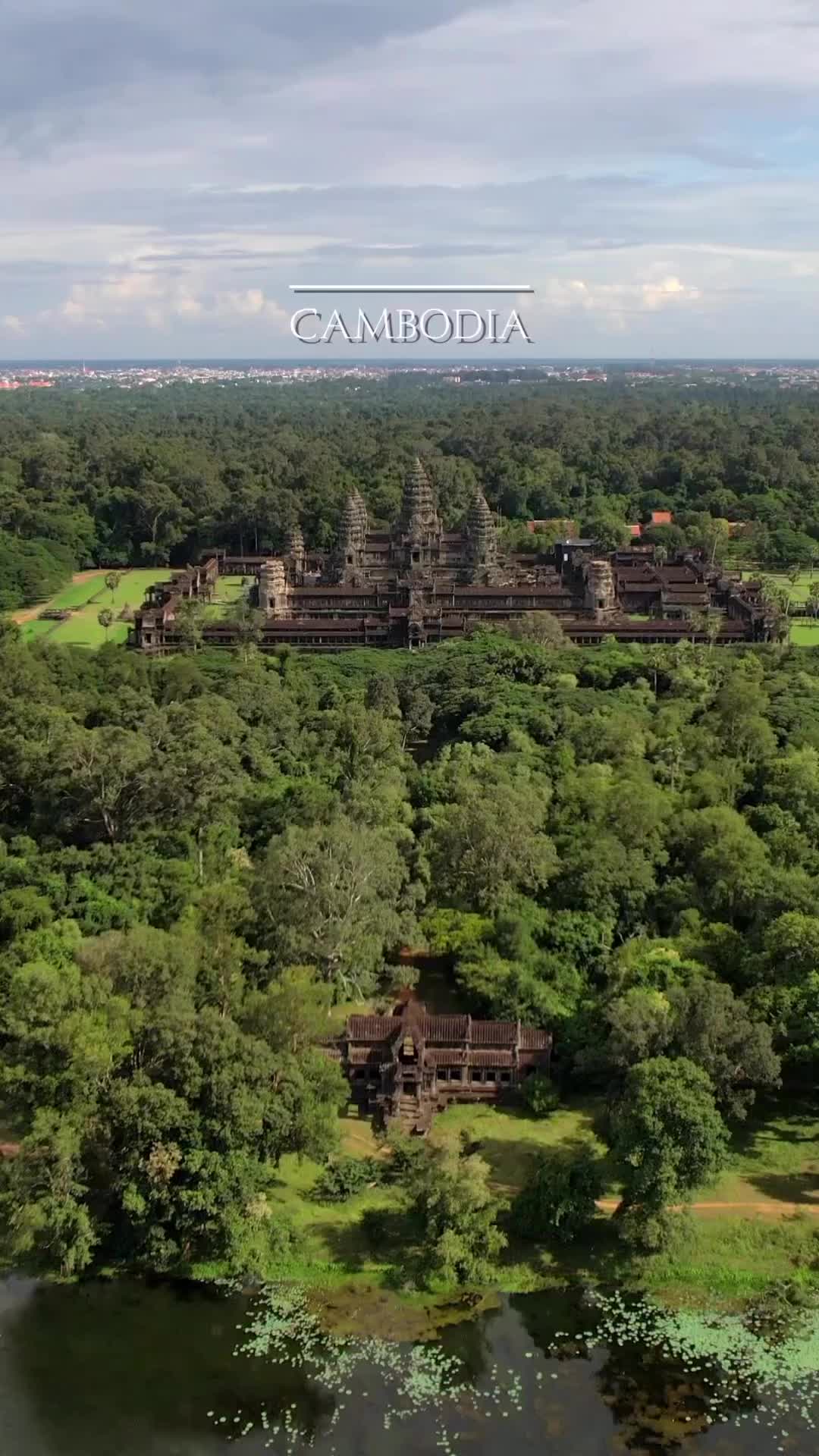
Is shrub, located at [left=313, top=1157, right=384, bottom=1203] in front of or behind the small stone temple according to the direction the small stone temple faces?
in front

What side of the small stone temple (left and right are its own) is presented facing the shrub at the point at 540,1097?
left

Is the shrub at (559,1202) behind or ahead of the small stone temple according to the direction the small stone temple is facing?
ahead

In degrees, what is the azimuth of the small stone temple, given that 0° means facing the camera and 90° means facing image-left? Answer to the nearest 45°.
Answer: approximately 0°
